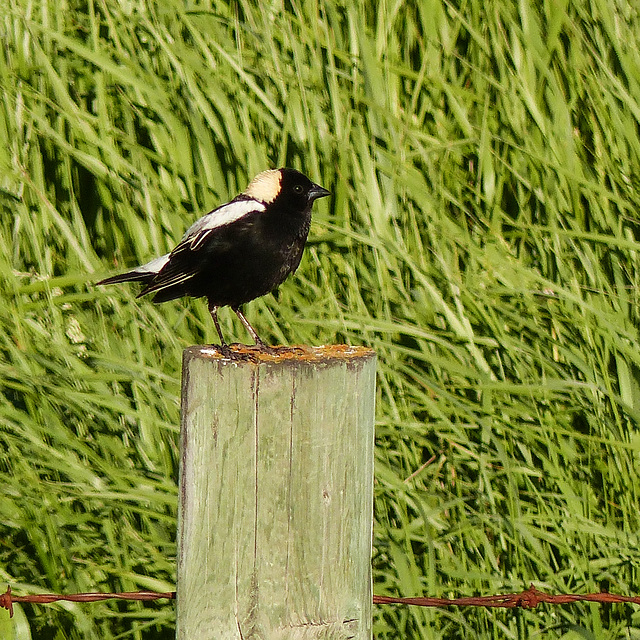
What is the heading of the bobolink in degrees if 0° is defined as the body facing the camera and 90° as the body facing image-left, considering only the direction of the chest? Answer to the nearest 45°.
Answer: approximately 270°
